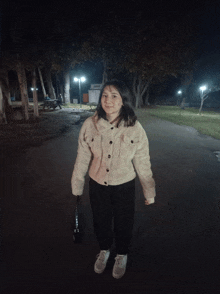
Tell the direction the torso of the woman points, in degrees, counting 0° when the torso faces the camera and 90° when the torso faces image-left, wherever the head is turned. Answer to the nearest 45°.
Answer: approximately 0°
